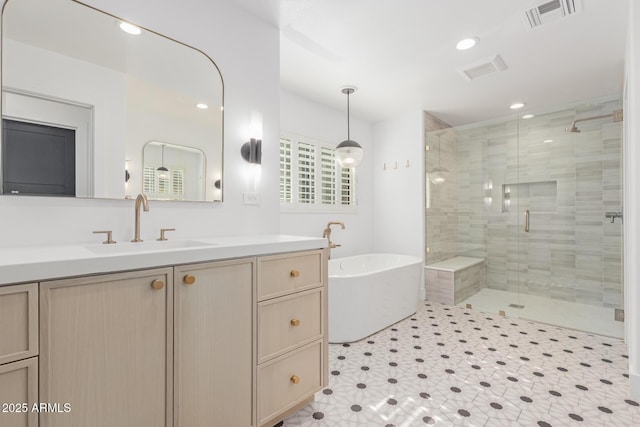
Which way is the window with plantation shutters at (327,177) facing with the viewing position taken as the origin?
facing the viewer and to the right of the viewer

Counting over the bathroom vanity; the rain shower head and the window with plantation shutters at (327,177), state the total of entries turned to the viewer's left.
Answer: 1

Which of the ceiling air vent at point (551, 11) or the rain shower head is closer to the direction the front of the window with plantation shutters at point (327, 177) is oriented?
the ceiling air vent

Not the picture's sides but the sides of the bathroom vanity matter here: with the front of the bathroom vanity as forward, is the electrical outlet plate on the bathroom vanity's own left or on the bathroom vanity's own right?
on the bathroom vanity's own left

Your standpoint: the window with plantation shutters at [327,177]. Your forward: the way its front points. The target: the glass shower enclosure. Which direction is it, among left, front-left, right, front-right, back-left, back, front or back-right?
front-left

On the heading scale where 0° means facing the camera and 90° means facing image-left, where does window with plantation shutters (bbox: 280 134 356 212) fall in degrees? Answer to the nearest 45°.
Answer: approximately 315°

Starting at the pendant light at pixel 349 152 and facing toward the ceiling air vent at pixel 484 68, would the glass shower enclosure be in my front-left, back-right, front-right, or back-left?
front-left

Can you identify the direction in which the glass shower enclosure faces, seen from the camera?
facing the viewer and to the left of the viewer

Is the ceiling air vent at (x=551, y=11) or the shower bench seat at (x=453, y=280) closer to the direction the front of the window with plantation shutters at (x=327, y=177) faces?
the ceiling air vent

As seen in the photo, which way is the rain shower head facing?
to the viewer's left

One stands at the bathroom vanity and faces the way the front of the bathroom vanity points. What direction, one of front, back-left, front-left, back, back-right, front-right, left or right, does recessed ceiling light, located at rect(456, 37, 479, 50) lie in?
front-left
